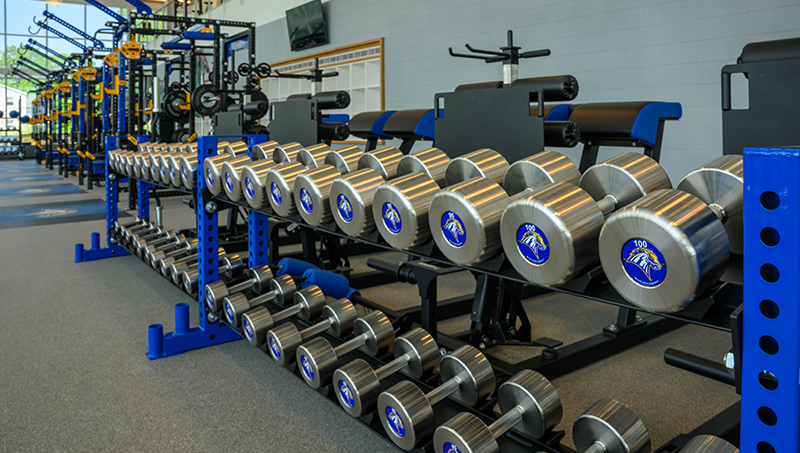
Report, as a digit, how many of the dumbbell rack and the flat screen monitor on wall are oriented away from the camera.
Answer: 0

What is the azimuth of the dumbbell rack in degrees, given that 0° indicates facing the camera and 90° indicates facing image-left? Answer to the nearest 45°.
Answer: approximately 45°

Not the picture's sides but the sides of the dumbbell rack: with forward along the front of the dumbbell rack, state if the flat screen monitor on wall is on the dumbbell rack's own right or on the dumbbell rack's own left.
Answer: on the dumbbell rack's own right

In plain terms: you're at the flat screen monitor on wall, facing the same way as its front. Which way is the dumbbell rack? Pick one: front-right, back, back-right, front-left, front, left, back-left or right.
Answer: front-left
